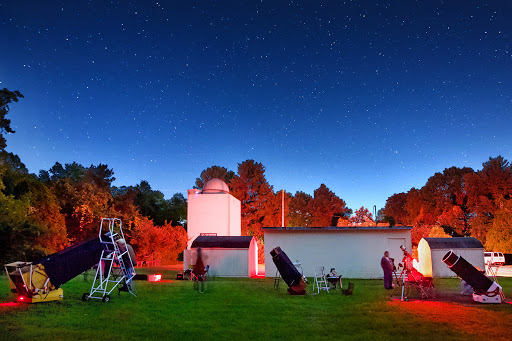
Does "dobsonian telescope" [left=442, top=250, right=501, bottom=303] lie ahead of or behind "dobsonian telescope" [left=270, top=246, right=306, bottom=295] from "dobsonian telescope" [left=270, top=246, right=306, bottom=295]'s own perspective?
behind

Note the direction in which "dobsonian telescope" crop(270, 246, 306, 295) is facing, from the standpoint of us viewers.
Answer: facing to the left of the viewer

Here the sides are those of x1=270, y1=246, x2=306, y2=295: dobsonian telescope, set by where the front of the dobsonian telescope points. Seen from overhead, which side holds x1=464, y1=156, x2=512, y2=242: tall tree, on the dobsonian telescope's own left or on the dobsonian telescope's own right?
on the dobsonian telescope's own right

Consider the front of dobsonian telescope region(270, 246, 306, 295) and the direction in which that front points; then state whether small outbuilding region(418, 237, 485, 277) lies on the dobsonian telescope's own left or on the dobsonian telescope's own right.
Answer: on the dobsonian telescope's own right

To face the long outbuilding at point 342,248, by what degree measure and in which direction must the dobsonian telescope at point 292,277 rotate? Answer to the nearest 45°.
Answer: approximately 90° to its right

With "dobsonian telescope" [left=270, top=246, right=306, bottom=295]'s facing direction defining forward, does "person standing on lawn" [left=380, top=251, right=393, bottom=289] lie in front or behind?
behind

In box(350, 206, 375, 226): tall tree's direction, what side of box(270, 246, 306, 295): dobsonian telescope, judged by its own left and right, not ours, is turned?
right
